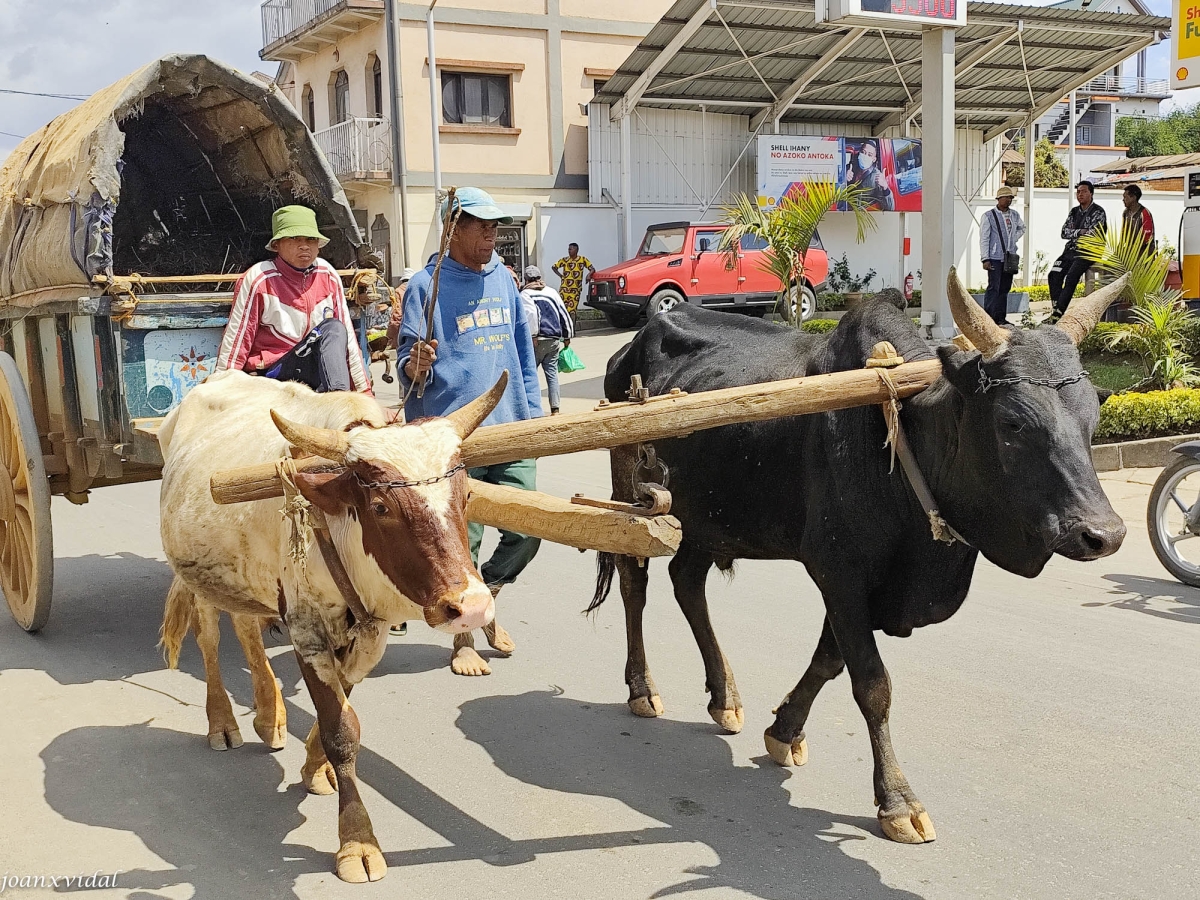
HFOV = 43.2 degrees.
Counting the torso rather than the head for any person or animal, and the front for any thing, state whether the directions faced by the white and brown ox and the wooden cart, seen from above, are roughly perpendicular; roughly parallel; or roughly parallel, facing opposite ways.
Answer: roughly parallel

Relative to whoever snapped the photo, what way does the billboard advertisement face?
facing the viewer

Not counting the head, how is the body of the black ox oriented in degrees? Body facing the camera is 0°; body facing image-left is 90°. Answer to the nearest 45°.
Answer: approximately 315°

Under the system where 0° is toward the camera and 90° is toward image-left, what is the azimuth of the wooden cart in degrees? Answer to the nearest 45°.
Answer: approximately 315°

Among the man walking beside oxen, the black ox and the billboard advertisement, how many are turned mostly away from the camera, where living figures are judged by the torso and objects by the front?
0

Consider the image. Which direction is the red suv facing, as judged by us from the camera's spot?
facing the viewer and to the left of the viewer

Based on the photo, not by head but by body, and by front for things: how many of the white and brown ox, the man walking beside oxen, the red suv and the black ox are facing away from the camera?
0

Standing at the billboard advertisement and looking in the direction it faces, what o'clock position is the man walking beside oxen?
The man walking beside oxen is roughly at 12 o'clock from the billboard advertisement.

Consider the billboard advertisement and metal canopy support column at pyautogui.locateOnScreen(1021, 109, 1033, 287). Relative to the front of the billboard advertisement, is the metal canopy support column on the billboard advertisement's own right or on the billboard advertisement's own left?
on the billboard advertisement's own left

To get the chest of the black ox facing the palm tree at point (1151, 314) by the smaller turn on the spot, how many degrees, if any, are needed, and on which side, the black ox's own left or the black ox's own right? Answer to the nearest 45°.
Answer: approximately 135° to the black ox's own left

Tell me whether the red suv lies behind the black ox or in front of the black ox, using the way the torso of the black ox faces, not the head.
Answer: behind

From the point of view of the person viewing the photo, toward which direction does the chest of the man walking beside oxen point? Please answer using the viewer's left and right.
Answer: facing the viewer and to the right of the viewer

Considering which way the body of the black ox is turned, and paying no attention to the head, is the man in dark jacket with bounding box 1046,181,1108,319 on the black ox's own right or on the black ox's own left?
on the black ox's own left

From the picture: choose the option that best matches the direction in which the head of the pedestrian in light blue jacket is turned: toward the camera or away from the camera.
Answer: toward the camera
